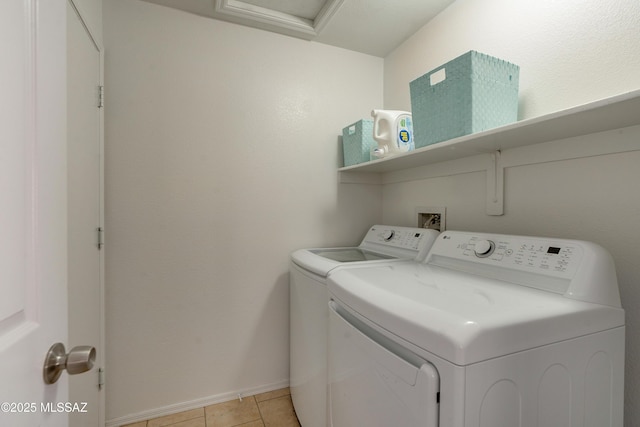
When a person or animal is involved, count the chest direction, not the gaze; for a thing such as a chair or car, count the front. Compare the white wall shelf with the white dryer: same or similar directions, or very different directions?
same or similar directions

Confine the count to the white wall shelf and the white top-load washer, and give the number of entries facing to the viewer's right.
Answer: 0

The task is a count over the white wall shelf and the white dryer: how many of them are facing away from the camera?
0

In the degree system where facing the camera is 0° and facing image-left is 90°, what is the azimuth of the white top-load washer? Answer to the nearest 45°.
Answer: approximately 45°

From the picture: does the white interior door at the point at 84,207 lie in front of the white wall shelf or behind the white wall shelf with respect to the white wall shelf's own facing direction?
in front

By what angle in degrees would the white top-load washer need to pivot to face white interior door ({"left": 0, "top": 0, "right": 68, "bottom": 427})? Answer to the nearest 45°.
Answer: approximately 45° to its left

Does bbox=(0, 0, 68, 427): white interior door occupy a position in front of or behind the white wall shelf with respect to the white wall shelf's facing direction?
in front

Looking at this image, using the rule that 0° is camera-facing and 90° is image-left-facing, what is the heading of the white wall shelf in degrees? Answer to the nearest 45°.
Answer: approximately 45°

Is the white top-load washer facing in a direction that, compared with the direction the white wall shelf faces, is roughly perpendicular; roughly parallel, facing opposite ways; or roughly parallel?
roughly parallel

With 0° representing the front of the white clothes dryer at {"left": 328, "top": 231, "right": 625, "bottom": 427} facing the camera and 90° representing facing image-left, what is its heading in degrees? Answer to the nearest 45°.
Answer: approximately 45°
